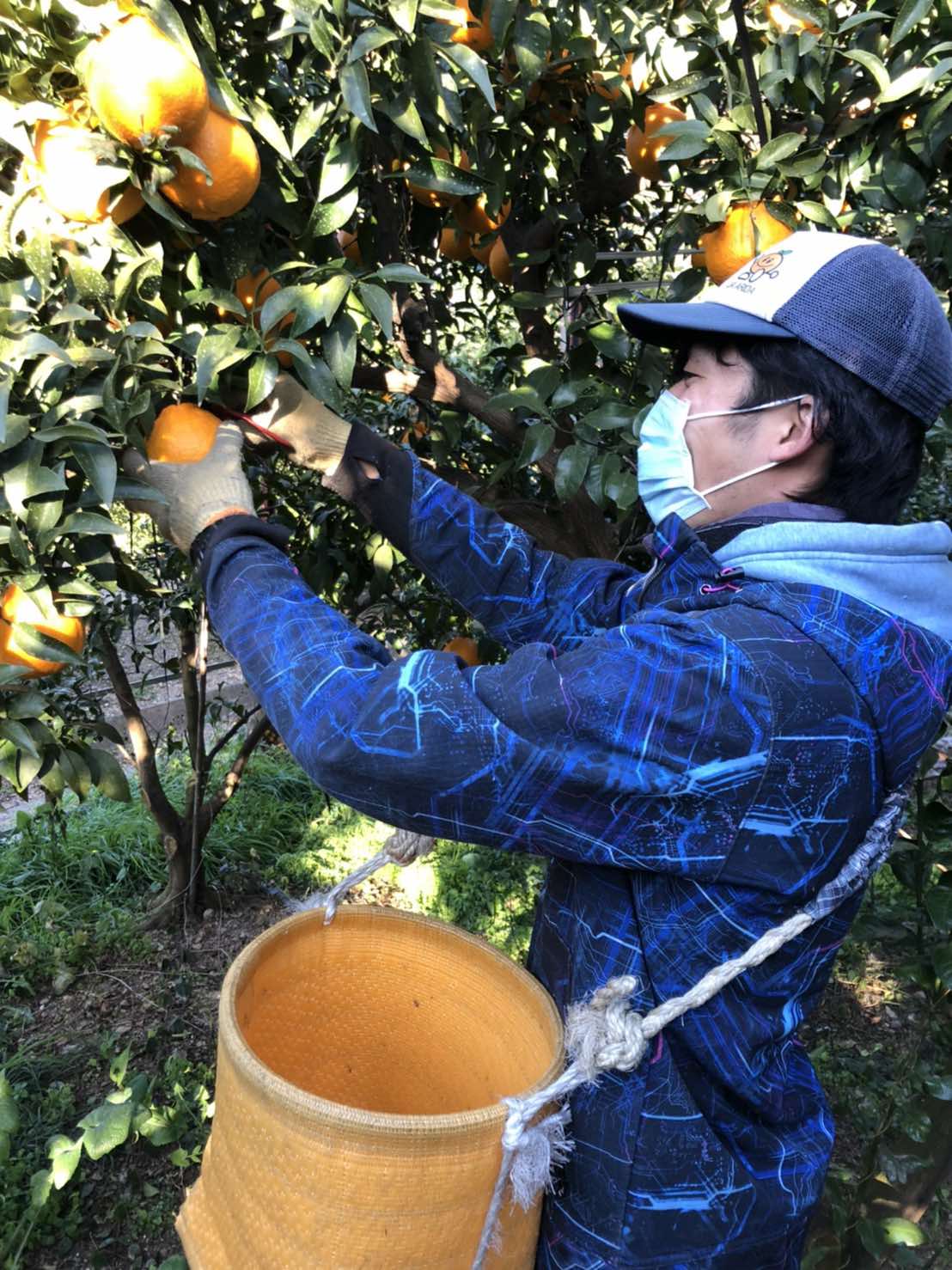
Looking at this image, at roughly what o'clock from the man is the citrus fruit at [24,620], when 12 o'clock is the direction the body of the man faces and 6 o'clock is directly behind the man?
The citrus fruit is roughly at 1 o'clock from the man.

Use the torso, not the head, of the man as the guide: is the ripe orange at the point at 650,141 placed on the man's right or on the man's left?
on the man's right

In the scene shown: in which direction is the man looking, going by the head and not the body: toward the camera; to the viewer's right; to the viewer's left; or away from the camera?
to the viewer's left

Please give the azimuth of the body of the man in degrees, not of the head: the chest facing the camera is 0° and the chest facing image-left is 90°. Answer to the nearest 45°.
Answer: approximately 90°

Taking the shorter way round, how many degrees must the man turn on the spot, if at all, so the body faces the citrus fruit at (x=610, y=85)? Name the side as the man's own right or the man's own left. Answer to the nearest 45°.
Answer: approximately 90° to the man's own right
